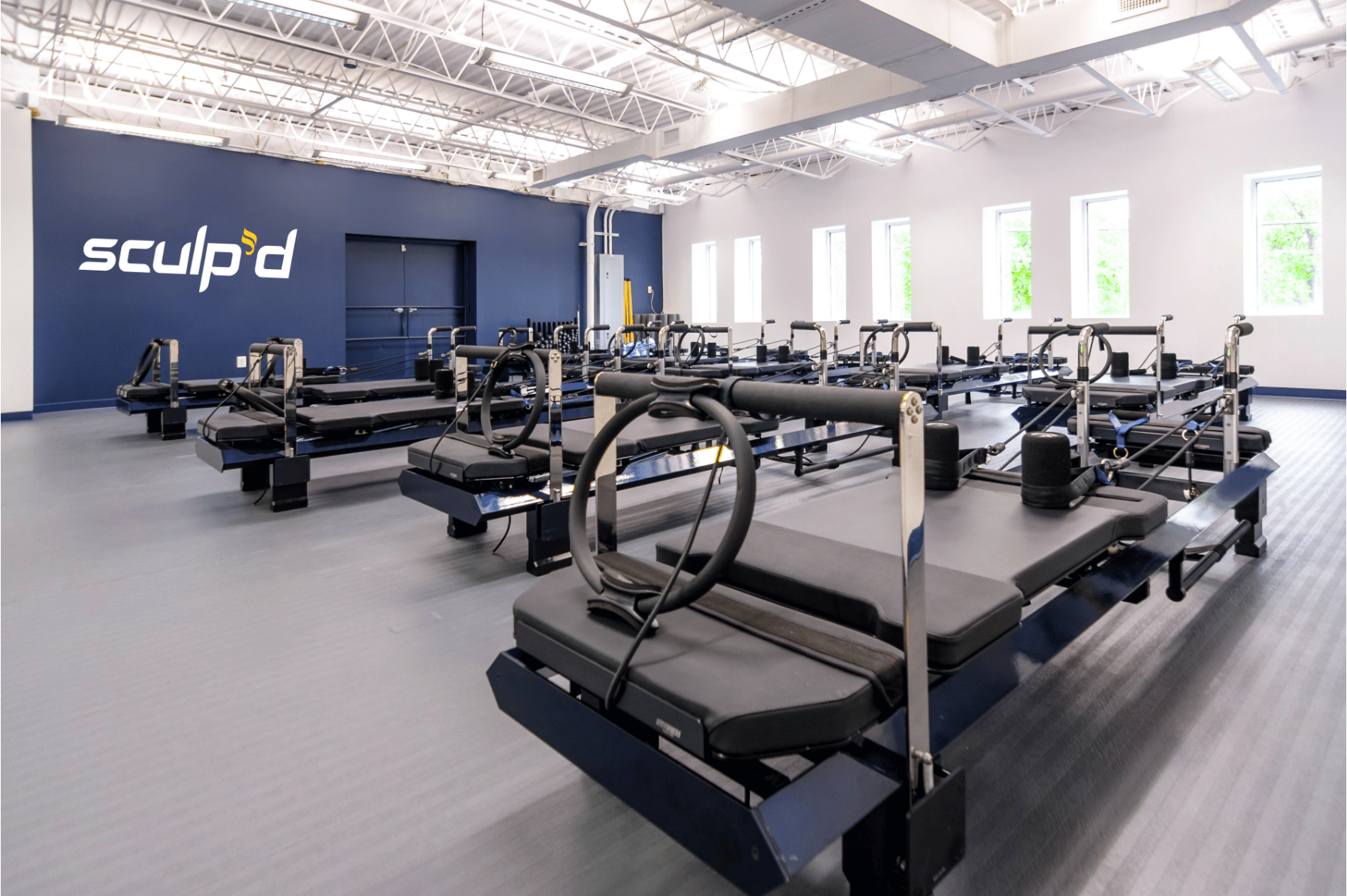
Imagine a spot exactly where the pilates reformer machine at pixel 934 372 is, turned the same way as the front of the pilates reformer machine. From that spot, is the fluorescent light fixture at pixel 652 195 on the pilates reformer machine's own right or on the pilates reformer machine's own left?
on the pilates reformer machine's own right

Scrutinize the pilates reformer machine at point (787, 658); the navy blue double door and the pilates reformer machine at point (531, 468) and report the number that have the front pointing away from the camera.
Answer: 0

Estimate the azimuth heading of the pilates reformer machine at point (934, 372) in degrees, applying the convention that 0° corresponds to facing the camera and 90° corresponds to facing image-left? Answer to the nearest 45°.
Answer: approximately 45°

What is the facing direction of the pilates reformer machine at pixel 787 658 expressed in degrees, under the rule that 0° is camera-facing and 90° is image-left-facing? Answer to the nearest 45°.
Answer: approximately 45°

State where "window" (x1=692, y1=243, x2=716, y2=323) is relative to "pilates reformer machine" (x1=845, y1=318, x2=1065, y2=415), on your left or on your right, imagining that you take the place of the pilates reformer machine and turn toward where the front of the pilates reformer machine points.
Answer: on your right

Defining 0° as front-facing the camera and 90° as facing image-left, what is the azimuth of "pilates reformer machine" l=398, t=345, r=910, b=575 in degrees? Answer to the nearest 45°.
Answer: approximately 45°

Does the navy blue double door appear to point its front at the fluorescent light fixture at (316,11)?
yes

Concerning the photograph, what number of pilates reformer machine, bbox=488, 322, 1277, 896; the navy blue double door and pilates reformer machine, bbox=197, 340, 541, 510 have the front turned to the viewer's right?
0

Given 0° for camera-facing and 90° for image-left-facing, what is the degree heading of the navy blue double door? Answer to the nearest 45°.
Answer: approximately 0°

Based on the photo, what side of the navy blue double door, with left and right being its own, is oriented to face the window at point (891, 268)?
left

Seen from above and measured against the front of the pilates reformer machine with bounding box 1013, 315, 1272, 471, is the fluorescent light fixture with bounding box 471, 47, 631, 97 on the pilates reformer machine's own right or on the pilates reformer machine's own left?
on the pilates reformer machine's own right

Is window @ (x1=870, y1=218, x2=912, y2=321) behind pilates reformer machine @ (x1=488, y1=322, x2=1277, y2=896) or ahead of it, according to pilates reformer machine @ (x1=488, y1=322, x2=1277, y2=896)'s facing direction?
behind
